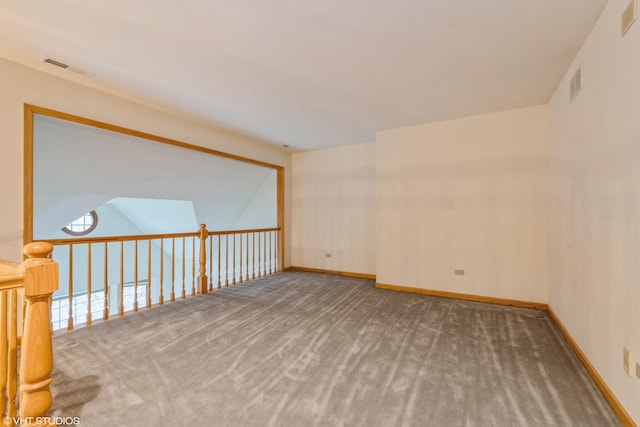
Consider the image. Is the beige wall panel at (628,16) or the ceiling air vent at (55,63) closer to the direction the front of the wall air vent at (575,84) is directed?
the ceiling air vent

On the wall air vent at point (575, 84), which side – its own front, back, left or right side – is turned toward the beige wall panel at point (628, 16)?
left

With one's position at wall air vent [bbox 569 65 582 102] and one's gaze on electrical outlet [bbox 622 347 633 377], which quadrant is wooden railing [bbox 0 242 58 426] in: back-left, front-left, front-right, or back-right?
front-right

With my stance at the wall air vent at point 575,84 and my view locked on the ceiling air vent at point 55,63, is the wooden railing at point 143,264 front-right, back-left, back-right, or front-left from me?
front-right

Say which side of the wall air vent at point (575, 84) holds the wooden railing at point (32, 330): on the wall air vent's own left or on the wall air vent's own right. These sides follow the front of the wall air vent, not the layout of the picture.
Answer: on the wall air vent's own left

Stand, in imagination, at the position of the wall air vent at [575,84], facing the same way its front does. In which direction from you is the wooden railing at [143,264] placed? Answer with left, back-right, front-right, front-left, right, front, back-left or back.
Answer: front

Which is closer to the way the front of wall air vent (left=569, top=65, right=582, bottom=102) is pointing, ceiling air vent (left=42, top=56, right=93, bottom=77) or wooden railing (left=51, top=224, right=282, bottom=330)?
the wooden railing

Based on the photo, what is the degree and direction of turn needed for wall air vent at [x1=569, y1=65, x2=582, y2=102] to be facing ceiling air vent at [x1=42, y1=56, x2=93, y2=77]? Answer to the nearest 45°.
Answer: approximately 45° to its left

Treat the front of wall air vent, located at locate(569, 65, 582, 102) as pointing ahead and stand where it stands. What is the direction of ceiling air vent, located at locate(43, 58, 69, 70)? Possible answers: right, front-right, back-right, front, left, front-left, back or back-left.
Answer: front-left

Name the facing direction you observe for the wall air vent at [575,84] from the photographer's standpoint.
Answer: facing to the left of the viewer

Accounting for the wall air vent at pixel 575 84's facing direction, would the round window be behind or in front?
in front
